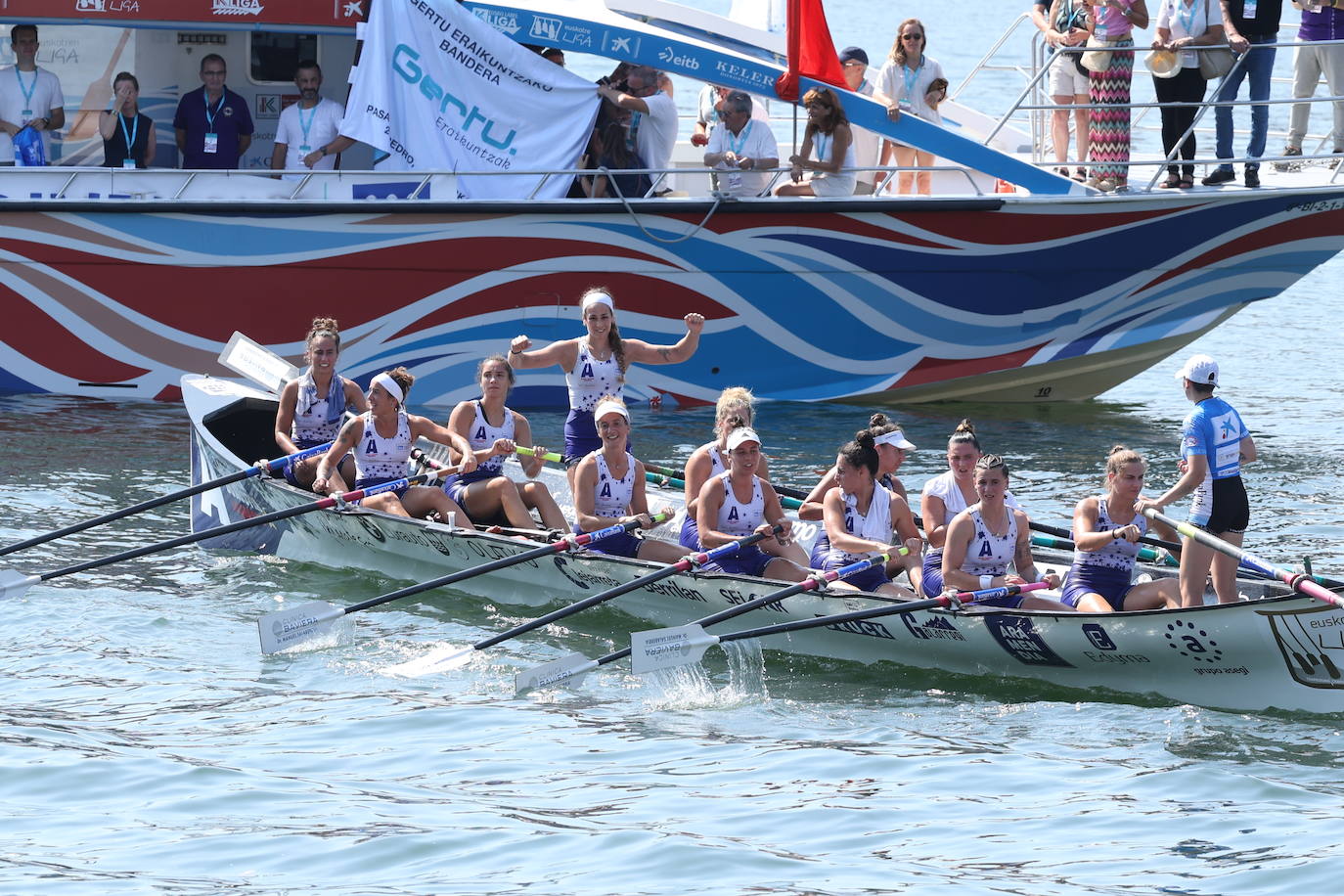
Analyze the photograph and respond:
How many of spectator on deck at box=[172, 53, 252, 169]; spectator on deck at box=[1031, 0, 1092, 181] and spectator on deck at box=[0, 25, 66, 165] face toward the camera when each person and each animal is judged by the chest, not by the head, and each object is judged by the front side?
3

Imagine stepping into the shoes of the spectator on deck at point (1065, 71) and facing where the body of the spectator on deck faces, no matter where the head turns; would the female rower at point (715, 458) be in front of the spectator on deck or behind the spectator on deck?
in front

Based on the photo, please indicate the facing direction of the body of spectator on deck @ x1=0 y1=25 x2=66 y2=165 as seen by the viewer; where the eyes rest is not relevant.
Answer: toward the camera

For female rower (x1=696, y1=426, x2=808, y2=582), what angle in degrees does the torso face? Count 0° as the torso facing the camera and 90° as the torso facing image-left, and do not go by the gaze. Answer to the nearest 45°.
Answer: approximately 315°

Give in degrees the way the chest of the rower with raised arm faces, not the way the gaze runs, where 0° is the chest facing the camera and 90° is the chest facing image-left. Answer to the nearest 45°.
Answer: approximately 0°

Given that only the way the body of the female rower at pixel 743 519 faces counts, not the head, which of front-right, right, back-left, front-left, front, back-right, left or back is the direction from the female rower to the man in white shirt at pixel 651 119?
back-left

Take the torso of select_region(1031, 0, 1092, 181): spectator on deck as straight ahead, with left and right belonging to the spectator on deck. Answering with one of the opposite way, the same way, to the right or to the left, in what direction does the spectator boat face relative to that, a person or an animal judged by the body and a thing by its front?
to the left

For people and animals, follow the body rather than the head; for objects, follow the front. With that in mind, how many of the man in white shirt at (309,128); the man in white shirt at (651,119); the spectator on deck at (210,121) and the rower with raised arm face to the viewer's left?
1

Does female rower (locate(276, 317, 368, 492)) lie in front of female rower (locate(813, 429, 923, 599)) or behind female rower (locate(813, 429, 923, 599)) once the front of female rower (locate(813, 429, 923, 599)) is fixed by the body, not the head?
behind

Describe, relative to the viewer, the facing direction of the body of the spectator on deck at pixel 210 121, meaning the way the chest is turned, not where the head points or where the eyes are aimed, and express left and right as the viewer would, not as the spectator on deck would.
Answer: facing the viewer

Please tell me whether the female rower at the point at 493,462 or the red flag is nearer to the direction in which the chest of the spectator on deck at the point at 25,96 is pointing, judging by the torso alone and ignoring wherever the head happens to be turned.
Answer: the female rower
